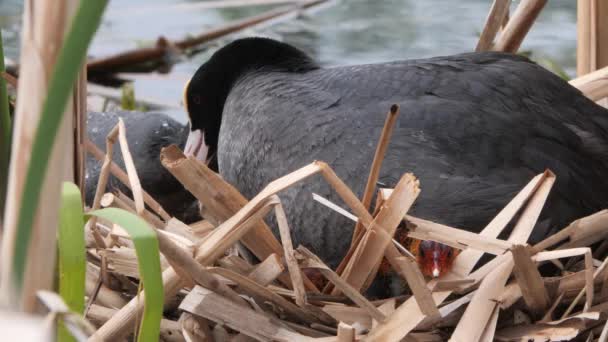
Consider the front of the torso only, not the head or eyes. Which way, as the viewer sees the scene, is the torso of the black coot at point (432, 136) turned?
to the viewer's left

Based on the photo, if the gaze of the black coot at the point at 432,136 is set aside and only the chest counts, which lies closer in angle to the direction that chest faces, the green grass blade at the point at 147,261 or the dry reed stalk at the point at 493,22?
the green grass blade
